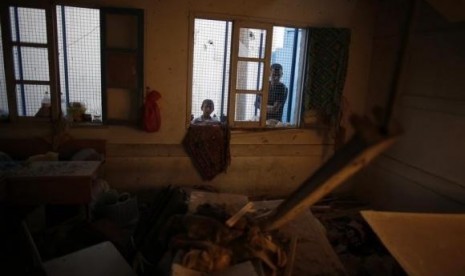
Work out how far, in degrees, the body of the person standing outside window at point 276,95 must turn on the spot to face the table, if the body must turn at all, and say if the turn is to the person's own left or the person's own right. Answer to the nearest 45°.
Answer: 0° — they already face it

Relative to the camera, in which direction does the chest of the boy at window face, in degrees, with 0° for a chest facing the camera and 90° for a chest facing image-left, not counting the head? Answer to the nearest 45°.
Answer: approximately 0°

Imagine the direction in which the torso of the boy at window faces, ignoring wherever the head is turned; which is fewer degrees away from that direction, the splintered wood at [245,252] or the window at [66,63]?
the splintered wood

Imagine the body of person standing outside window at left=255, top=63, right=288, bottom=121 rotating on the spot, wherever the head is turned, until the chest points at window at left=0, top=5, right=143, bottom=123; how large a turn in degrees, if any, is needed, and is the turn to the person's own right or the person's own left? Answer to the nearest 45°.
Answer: approximately 45° to the person's own right

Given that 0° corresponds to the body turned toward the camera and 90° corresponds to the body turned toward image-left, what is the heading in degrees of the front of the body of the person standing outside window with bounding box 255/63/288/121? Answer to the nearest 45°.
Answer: approximately 45°

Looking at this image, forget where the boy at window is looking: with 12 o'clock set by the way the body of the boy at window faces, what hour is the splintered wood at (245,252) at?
The splintered wood is roughly at 12 o'clock from the boy at window.

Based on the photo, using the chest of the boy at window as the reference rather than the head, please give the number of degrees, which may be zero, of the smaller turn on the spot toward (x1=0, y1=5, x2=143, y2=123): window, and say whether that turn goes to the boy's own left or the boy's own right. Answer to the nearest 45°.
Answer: approximately 90° to the boy's own right

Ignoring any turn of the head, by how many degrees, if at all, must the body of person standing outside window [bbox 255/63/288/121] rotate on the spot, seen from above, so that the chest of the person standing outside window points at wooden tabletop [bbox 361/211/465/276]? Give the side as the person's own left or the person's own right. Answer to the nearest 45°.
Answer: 0° — they already face it
